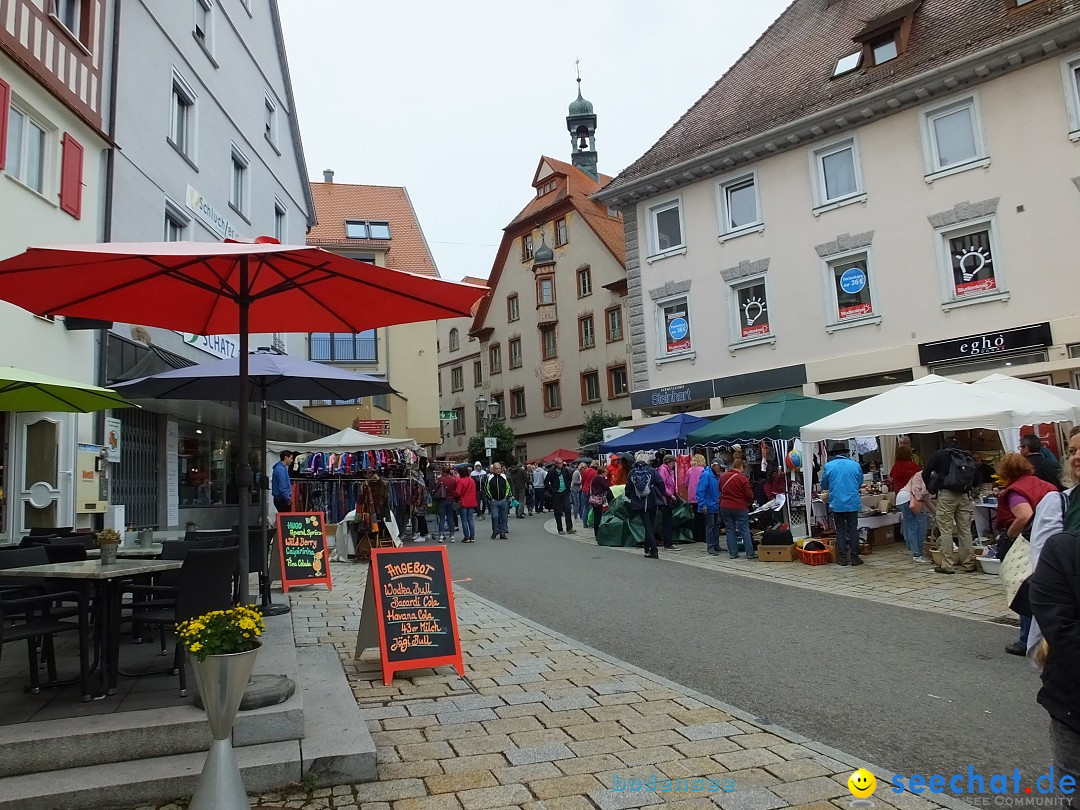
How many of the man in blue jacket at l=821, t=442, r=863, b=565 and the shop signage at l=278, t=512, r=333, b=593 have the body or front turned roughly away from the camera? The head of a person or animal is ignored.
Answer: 1

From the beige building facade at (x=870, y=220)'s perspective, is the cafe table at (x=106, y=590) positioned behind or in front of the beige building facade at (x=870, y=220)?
in front

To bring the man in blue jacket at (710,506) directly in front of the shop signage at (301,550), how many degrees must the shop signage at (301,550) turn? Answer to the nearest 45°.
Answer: approximately 90° to its left

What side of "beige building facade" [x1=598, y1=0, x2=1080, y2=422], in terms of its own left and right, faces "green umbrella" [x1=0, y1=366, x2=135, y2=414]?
front

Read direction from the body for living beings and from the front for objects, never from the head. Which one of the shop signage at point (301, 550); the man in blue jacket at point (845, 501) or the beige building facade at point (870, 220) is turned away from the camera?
the man in blue jacket

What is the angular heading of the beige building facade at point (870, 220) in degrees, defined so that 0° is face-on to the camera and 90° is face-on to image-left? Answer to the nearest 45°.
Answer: approximately 45°

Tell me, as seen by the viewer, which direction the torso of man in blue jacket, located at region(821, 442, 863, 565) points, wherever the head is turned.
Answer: away from the camera

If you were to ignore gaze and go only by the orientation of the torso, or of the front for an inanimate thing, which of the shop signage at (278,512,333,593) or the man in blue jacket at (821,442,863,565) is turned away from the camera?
the man in blue jacket

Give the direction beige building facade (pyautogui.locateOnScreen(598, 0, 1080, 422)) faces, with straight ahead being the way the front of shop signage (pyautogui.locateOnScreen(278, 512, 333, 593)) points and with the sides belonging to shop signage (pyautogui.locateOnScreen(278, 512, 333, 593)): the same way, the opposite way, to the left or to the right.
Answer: to the right

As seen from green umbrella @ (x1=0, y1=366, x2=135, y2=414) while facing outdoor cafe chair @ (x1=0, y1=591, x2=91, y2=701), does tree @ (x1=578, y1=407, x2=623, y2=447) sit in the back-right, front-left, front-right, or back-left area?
back-left

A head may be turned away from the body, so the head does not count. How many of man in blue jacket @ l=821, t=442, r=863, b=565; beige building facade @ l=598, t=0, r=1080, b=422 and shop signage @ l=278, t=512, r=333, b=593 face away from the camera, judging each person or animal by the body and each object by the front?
1

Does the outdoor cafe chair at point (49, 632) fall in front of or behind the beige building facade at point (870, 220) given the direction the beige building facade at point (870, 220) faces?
in front

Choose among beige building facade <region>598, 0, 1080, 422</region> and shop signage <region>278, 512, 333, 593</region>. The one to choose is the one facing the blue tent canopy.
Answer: the beige building facade
